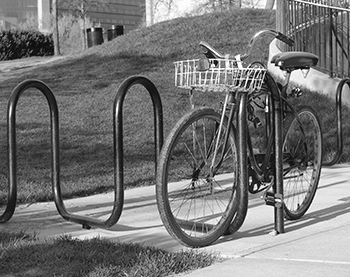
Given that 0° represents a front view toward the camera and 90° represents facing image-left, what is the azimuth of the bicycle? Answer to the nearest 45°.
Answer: approximately 45°

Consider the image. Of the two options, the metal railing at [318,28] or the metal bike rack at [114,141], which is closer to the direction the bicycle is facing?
the metal bike rack

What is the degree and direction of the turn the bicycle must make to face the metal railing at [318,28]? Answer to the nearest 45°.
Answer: approximately 135° to its right

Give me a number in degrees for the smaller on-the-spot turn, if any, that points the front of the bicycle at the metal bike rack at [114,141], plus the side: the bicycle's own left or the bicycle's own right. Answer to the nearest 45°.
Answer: approximately 90° to the bicycle's own right

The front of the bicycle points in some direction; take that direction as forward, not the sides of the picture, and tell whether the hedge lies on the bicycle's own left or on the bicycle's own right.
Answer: on the bicycle's own right

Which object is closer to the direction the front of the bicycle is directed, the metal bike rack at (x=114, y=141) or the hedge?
the metal bike rack
